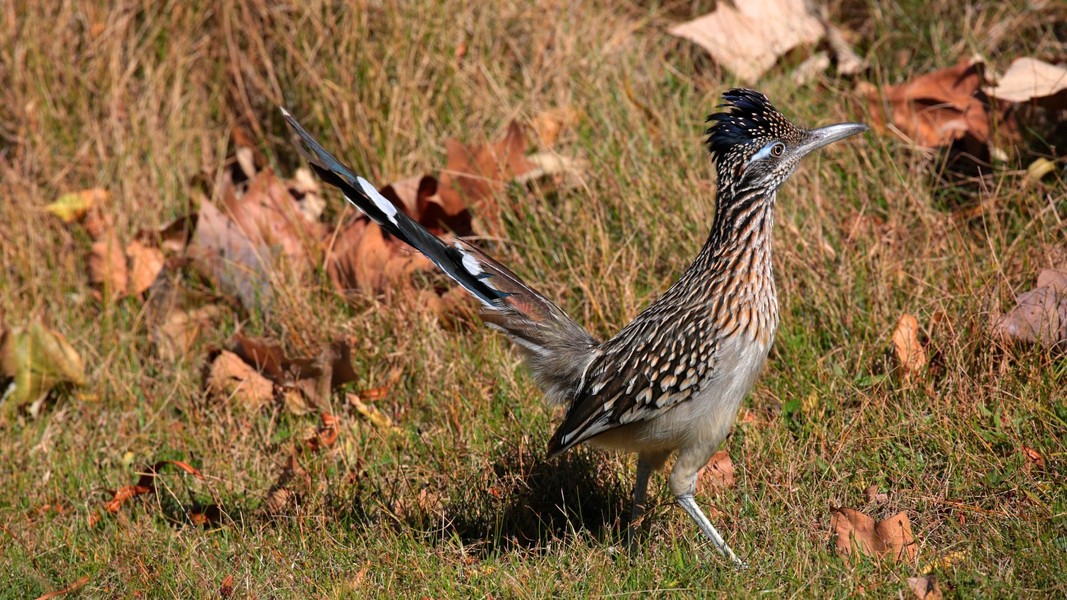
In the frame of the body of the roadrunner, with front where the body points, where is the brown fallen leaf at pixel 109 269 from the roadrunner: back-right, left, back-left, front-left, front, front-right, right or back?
back-left

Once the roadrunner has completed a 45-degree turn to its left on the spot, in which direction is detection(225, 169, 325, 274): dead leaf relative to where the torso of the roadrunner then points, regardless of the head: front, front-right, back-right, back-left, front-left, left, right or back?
left

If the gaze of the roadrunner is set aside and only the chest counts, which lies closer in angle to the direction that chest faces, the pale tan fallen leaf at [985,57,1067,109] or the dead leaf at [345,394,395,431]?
the pale tan fallen leaf

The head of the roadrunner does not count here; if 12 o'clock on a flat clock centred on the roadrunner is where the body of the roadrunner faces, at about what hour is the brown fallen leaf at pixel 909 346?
The brown fallen leaf is roughly at 11 o'clock from the roadrunner.

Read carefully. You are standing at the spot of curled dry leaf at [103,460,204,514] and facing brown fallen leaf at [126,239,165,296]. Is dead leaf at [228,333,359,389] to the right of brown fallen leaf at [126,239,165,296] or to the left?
right

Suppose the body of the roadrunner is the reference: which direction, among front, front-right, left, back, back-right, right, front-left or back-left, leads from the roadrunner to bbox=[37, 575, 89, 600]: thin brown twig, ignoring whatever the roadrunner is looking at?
back

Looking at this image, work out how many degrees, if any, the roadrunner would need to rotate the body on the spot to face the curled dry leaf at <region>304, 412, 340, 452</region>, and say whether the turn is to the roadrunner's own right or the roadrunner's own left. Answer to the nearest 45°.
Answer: approximately 135° to the roadrunner's own left

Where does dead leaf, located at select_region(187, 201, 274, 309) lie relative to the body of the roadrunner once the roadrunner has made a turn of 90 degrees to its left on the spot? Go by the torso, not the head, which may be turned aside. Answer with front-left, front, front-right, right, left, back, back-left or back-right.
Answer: front-left

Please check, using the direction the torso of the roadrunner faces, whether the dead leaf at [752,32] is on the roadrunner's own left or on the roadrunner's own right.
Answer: on the roadrunner's own left

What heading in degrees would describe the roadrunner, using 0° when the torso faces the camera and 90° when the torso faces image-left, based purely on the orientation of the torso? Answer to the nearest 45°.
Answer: approximately 270°

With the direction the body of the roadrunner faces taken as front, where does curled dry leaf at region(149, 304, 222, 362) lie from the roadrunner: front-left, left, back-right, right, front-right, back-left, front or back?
back-left
